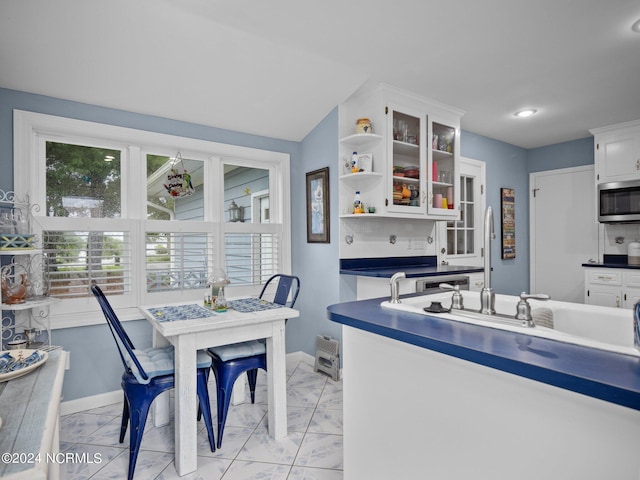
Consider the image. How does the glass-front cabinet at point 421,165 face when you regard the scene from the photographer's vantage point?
facing the viewer and to the right of the viewer

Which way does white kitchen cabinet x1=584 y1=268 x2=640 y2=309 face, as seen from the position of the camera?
facing the viewer

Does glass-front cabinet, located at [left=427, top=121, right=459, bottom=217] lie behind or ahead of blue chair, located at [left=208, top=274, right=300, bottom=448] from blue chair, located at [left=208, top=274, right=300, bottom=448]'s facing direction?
behind

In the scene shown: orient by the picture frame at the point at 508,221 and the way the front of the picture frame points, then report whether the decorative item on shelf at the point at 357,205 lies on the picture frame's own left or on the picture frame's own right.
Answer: on the picture frame's own right

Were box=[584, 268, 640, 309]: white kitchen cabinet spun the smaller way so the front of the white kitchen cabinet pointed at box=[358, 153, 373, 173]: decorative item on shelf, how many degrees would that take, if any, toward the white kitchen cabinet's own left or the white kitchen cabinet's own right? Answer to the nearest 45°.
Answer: approximately 45° to the white kitchen cabinet's own right

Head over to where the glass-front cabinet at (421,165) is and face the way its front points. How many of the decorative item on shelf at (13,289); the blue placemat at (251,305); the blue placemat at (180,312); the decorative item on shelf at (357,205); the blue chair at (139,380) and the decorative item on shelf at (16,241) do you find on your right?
6

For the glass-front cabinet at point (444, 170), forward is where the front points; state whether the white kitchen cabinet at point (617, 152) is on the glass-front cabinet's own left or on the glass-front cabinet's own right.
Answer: on the glass-front cabinet's own left

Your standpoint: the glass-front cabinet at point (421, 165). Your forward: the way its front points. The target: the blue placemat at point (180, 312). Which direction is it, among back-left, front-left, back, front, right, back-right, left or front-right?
right

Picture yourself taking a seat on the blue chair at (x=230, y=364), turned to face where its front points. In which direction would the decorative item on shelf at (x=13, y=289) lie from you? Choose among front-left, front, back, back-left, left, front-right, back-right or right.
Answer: front-right

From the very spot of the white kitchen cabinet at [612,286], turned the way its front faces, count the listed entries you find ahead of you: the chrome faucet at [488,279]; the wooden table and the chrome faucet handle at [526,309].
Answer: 3
